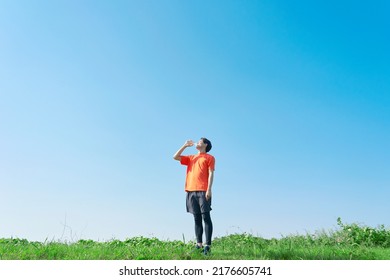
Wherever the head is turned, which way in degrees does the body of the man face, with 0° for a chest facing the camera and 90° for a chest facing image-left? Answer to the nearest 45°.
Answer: approximately 45°
